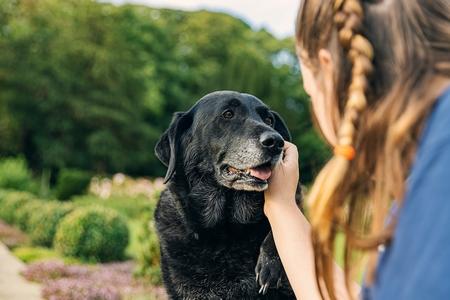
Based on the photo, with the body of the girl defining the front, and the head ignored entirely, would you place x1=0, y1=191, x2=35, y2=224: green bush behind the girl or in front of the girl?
in front

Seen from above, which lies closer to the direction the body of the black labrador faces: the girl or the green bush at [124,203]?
the girl

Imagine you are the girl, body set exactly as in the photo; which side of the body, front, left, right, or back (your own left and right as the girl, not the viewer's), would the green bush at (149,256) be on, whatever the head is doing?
front

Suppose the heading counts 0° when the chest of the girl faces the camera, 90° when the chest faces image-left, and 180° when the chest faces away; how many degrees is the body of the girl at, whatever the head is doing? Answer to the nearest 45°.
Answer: approximately 135°

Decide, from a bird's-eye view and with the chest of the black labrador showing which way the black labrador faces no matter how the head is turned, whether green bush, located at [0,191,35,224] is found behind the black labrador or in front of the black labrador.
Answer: behind

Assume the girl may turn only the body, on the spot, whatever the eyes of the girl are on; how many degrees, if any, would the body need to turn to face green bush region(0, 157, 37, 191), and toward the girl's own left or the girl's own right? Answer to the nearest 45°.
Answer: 0° — they already face it

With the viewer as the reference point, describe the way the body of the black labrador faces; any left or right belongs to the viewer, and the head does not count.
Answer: facing the viewer and to the right of the viewer

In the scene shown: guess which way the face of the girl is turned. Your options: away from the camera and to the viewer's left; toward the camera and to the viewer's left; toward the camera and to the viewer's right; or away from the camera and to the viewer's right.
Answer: away from the camera and to the viewer's left

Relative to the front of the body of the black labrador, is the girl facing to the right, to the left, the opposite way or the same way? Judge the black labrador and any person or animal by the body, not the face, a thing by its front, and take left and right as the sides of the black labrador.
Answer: the opposite way
